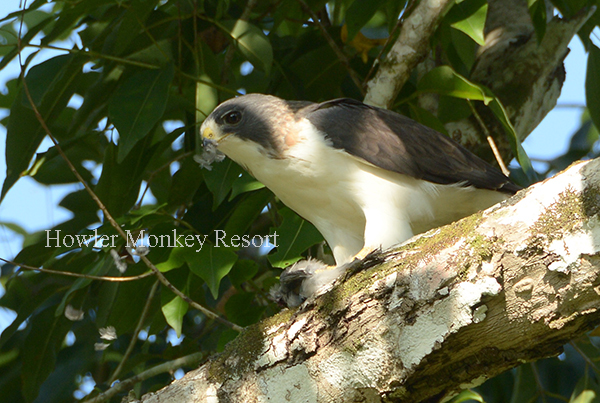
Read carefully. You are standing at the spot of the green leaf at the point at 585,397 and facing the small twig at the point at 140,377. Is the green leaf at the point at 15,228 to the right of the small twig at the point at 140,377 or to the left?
right

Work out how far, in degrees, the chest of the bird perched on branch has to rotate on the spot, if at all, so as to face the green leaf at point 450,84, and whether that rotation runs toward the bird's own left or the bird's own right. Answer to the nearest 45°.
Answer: approximately 135° to the bird's own right

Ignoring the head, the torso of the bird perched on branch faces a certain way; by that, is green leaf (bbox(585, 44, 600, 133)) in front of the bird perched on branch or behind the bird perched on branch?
behind

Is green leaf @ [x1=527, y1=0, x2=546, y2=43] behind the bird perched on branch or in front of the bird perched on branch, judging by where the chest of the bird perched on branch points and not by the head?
behind

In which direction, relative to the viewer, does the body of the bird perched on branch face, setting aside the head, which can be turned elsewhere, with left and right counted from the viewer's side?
facing to the left of the viewer
